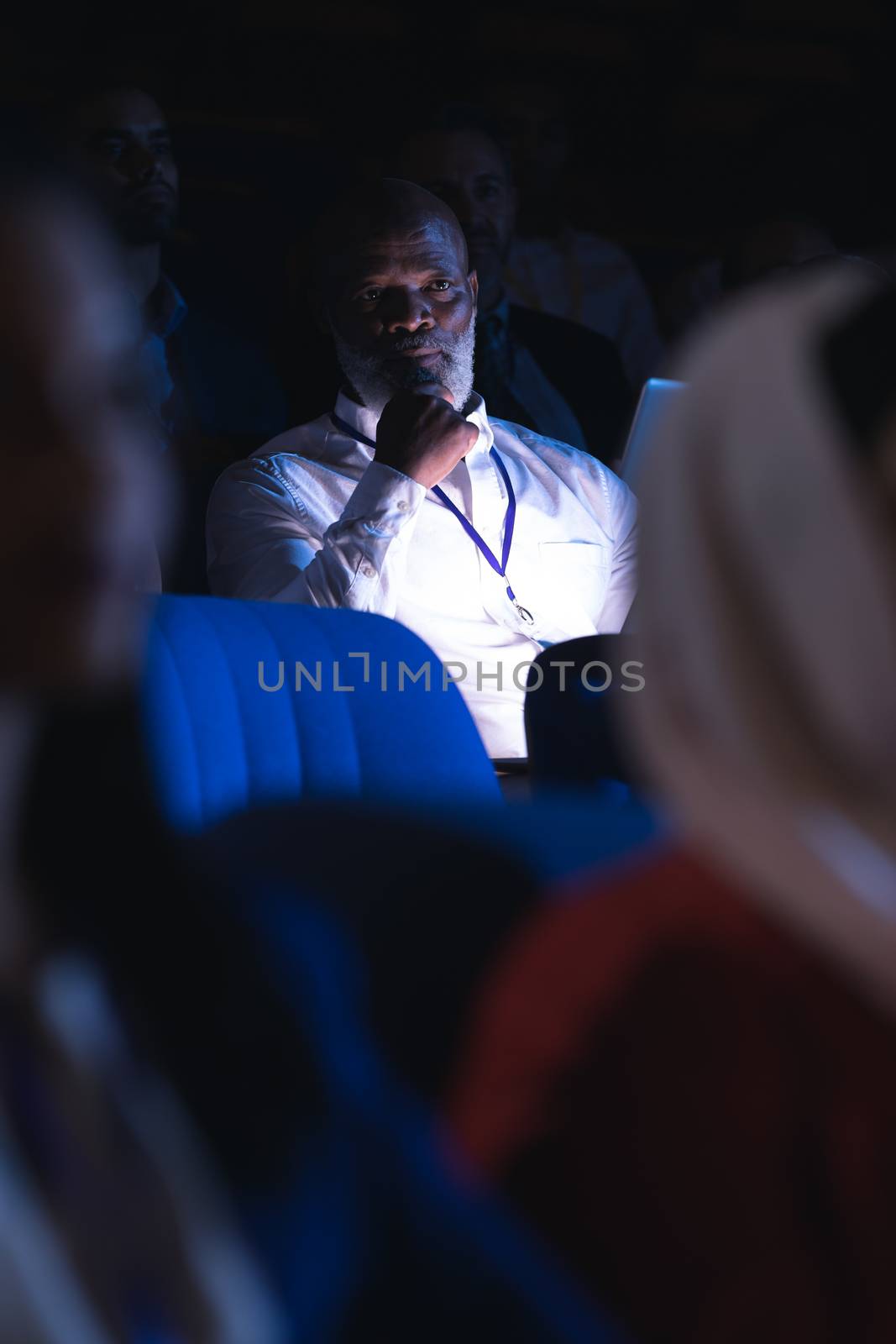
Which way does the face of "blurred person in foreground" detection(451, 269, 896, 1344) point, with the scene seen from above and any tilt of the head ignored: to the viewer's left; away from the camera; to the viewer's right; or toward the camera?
away from the camera

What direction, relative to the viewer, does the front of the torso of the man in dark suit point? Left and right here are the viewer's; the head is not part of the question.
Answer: facing the viewer and to the right of the viewer

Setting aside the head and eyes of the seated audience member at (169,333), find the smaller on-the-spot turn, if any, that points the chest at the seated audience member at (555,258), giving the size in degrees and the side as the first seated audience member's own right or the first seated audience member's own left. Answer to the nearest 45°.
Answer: approximately 90° to the first seated audience member's own left

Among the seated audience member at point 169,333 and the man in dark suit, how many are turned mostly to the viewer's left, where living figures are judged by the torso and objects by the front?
0

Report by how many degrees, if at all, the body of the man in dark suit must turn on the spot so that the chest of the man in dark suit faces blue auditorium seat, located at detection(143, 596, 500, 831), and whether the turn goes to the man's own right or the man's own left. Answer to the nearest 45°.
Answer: approximately 45° to the man's own right

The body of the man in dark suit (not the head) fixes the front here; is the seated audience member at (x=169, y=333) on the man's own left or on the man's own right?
on the man's own right
